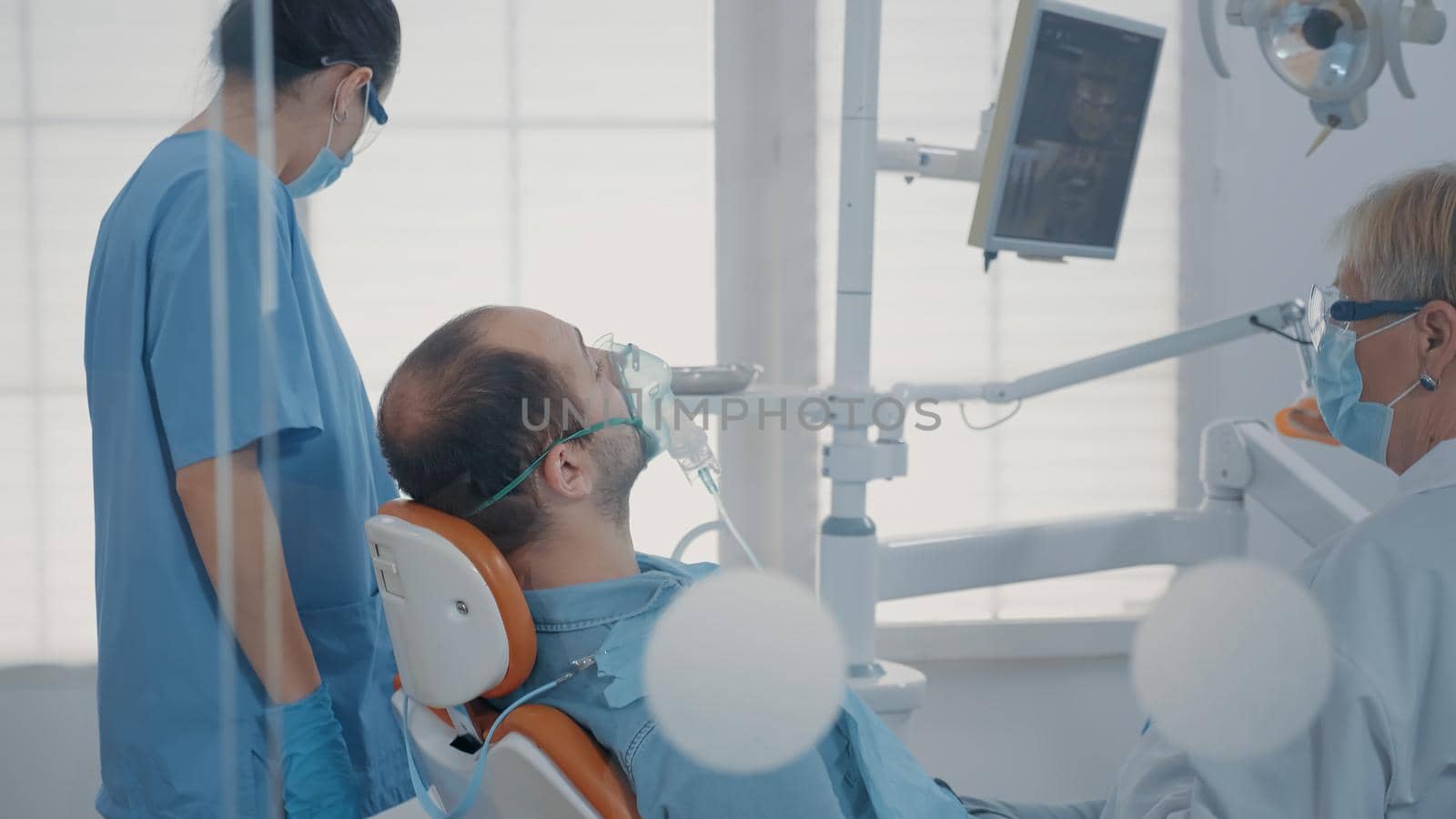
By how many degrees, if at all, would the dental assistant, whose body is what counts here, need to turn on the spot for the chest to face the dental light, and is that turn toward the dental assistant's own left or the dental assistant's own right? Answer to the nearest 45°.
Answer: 0° — they already face it

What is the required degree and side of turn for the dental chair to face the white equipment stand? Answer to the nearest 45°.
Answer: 0° — it already faces it

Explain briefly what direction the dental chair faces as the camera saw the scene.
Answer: facing away from the viewer and to the right of the viewer

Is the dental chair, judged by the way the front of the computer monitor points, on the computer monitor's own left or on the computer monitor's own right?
on the computer monitor's own right

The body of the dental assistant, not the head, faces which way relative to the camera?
to the viewer's right

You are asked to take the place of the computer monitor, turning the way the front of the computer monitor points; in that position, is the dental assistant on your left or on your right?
on your right
